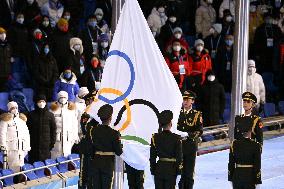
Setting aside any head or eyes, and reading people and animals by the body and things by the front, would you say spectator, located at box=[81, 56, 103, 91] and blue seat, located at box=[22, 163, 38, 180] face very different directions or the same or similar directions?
same or similar directions

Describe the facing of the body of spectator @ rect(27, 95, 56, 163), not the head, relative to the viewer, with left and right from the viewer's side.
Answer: facing the viewer

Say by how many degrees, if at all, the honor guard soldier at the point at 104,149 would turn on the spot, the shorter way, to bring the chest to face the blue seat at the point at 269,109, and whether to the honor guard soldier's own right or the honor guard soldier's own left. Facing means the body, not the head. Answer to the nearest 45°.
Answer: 0° — they already face it

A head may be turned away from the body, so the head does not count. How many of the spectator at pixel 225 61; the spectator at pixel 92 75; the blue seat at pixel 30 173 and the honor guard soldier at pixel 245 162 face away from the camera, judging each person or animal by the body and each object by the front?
1

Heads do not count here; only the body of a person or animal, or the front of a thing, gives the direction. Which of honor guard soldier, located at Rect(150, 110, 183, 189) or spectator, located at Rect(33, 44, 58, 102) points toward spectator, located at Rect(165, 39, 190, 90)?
the honor guard soldier

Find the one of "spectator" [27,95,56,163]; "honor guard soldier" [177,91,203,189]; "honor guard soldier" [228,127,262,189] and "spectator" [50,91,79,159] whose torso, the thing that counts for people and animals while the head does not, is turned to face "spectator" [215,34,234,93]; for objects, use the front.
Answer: "honor guard soldier" [228,127,262,189]

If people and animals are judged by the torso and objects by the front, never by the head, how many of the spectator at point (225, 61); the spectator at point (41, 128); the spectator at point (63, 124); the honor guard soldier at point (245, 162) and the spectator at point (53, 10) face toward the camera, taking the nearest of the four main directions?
4

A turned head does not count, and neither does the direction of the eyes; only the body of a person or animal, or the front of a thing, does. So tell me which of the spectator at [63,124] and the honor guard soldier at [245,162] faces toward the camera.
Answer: the spectator

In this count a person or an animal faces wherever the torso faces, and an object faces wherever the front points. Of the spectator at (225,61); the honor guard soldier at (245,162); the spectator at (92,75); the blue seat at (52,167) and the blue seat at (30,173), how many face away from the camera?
1

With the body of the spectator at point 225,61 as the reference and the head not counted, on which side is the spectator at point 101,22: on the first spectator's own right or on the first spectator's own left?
on the first spectator's own right

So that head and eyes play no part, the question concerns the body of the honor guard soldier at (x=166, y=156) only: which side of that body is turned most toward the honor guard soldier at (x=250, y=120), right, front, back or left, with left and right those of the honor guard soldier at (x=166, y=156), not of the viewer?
right

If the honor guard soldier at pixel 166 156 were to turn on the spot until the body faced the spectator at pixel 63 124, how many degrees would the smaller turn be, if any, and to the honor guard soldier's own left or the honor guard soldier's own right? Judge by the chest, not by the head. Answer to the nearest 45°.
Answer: approximately 45° to the honor guard soldier's own left
